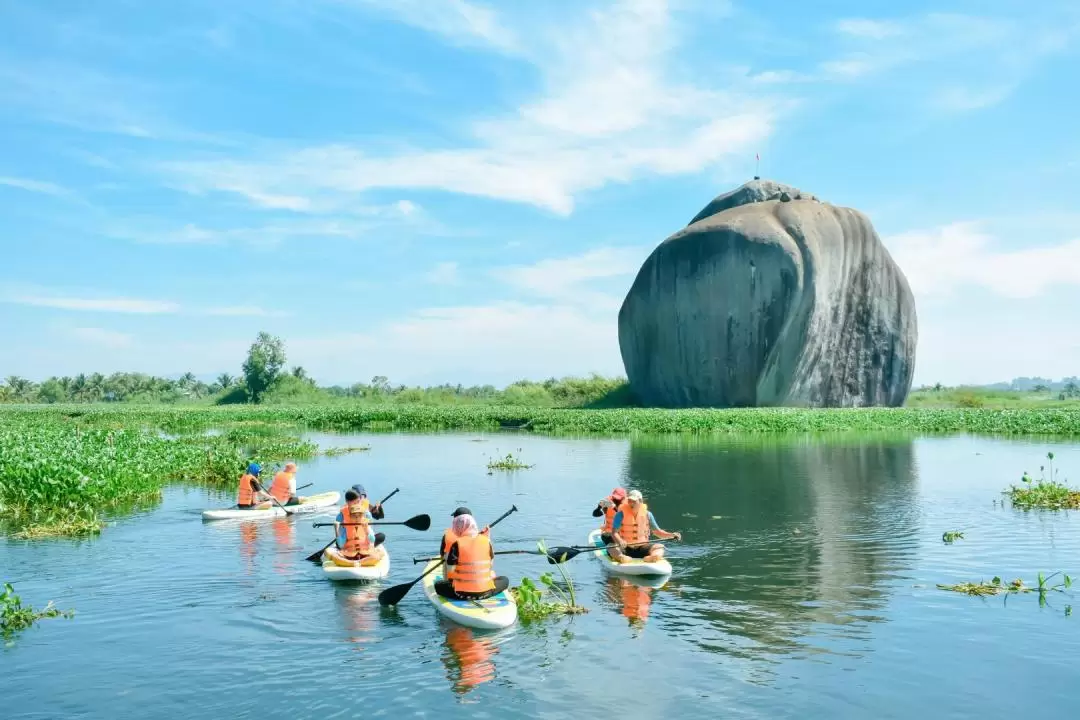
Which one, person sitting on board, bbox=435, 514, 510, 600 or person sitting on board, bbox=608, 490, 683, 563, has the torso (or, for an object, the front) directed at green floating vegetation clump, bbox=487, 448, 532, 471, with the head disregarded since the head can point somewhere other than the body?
person sitting on board, bbox=435, 514, 510, 600

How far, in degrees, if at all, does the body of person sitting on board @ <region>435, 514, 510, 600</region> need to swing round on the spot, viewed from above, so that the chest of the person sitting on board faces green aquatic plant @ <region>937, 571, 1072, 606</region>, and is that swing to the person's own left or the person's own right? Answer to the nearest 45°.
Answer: approximately 90° to the person's own right

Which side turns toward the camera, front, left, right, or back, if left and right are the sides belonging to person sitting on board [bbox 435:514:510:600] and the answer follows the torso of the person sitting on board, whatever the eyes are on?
back

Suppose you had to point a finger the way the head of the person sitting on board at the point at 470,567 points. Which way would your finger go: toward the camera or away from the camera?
away from the camera

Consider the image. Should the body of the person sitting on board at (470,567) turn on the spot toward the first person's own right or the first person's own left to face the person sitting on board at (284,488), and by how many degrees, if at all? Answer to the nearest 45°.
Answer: approximately 45° to the first person's own left
